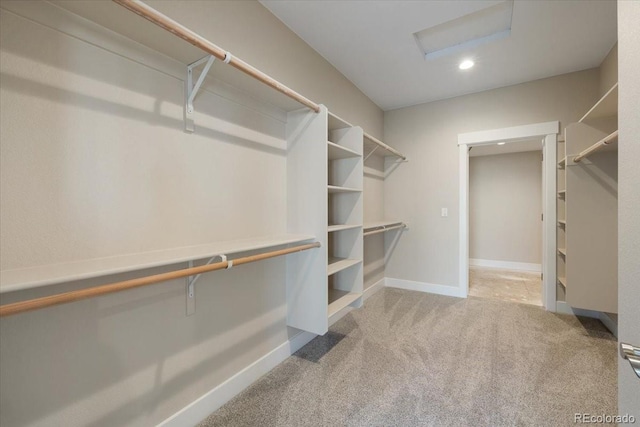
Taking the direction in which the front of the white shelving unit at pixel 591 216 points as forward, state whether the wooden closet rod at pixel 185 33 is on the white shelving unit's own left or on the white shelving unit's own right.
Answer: on the white shelving unit's own left

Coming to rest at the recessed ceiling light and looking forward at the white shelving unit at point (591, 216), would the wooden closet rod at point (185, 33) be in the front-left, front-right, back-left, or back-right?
back-right

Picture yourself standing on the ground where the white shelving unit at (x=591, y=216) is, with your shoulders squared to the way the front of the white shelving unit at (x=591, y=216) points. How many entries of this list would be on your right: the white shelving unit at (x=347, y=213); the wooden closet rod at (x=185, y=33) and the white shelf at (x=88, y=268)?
0

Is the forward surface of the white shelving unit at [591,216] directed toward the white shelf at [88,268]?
no

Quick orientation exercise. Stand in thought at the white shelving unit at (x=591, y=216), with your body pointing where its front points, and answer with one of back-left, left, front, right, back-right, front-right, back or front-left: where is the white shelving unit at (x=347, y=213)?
front-left

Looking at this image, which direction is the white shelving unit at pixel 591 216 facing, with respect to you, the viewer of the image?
facing to the left of the viewer
